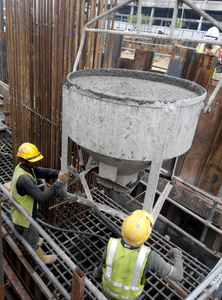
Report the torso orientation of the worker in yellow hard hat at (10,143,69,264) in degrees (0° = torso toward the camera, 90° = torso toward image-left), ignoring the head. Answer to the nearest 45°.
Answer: approximately 270°

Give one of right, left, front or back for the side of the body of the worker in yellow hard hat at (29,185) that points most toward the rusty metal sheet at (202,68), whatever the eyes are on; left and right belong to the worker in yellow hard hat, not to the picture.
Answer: front

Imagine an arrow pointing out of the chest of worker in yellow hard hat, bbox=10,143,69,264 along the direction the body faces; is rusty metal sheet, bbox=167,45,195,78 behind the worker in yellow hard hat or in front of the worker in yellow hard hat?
in front

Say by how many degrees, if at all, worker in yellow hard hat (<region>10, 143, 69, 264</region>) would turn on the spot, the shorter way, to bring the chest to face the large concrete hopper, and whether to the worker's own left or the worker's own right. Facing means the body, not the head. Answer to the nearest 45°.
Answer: approximately 45° to the worker's own right

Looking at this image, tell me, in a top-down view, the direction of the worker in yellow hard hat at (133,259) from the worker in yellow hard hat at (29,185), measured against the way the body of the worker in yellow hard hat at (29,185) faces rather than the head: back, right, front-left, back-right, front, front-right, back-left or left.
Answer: front-right

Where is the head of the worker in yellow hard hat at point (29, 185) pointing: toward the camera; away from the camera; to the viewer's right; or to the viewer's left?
to the viewer's right

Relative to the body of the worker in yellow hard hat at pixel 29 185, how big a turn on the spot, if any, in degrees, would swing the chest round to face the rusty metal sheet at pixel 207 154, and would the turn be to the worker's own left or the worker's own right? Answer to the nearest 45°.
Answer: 0° — they already face it

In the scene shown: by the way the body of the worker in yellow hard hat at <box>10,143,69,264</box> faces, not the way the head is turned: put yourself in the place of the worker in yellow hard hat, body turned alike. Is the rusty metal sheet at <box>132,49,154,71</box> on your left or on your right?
on your left
